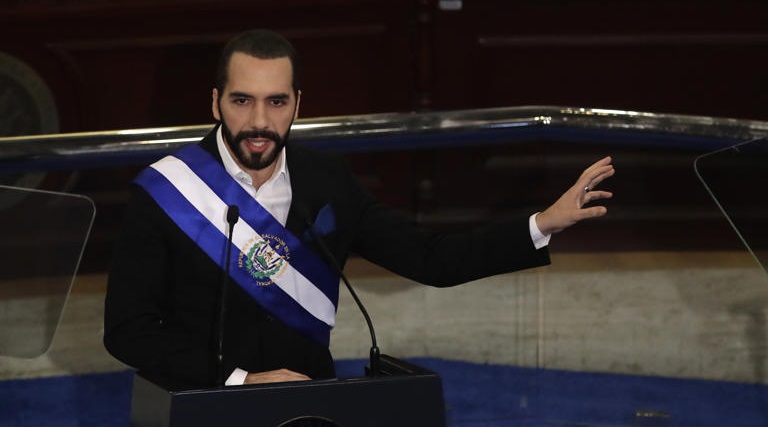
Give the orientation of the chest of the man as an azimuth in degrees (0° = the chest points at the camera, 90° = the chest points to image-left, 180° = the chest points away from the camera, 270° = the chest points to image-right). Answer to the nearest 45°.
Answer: approximately 0°
